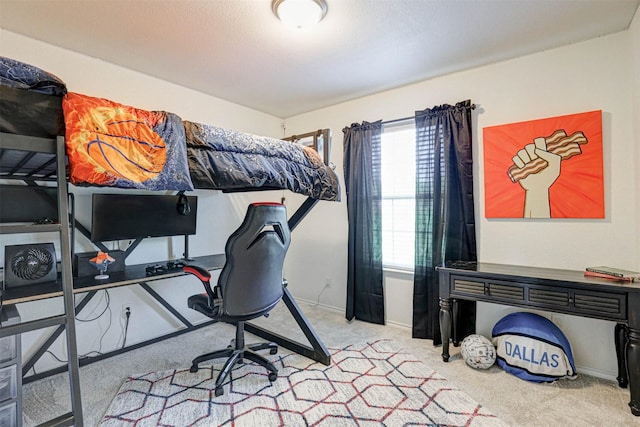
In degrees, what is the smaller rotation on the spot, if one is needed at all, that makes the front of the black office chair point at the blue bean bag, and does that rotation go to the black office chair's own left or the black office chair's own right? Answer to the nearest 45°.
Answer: approximately 135° to the black office chair's own right

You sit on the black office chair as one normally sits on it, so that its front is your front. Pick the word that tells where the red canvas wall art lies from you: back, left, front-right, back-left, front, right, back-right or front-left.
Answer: back-right

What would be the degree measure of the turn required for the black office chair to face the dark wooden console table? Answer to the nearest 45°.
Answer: approximately 135° to its right

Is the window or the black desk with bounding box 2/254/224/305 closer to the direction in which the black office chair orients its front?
the black desk

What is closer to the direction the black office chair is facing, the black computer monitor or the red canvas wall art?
the black computer monitor

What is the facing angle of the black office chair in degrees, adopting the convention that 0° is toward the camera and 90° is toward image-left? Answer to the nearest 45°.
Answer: approximately 135°

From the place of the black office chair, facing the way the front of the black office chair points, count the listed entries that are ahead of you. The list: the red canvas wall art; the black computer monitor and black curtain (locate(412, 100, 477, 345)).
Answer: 1

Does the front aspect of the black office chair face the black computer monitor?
yes

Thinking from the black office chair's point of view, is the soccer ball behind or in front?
behind

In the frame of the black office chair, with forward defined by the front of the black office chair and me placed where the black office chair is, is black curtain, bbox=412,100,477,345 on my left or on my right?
on my right
